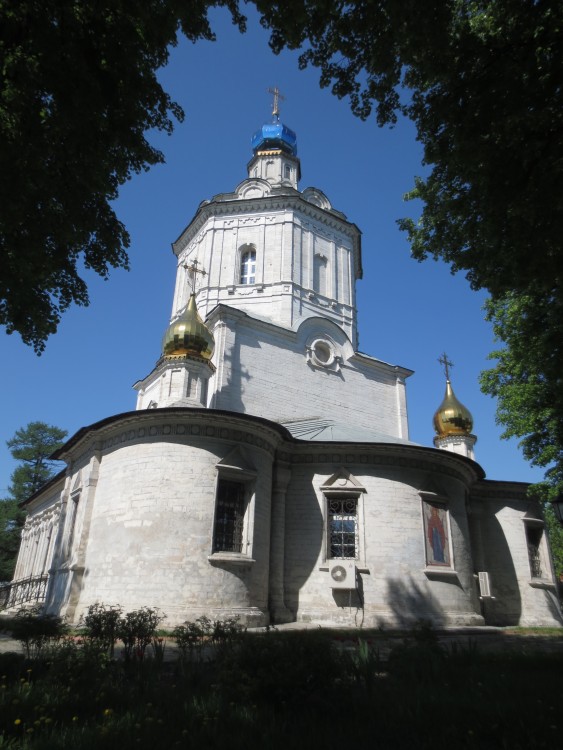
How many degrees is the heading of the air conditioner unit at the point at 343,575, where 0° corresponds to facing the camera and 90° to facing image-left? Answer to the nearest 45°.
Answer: approximately 0°

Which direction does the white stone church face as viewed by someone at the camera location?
facing away from the viewer and to the left of the viewer

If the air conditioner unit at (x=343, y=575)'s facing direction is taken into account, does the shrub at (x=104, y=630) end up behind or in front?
in front

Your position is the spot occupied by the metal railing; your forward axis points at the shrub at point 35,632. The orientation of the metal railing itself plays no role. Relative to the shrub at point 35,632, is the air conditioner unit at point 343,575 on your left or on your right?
left

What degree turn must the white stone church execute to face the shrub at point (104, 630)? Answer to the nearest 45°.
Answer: approximately 135° to its left

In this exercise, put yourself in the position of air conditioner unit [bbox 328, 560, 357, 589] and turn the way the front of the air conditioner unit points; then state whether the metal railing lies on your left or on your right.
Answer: on your right

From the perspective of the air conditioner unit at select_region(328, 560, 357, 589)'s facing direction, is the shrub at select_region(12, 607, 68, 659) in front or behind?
in front
